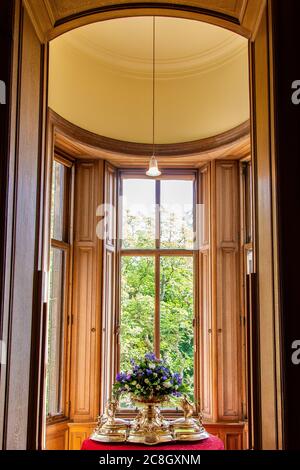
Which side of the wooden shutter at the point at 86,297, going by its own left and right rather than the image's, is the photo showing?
front

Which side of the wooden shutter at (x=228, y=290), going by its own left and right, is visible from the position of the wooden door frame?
front

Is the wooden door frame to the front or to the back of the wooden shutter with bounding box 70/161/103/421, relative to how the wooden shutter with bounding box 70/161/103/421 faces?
to the front

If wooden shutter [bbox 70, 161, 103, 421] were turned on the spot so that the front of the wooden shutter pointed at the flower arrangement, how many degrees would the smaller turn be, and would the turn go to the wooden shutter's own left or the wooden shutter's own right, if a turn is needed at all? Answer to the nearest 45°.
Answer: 0° — it already faces it
